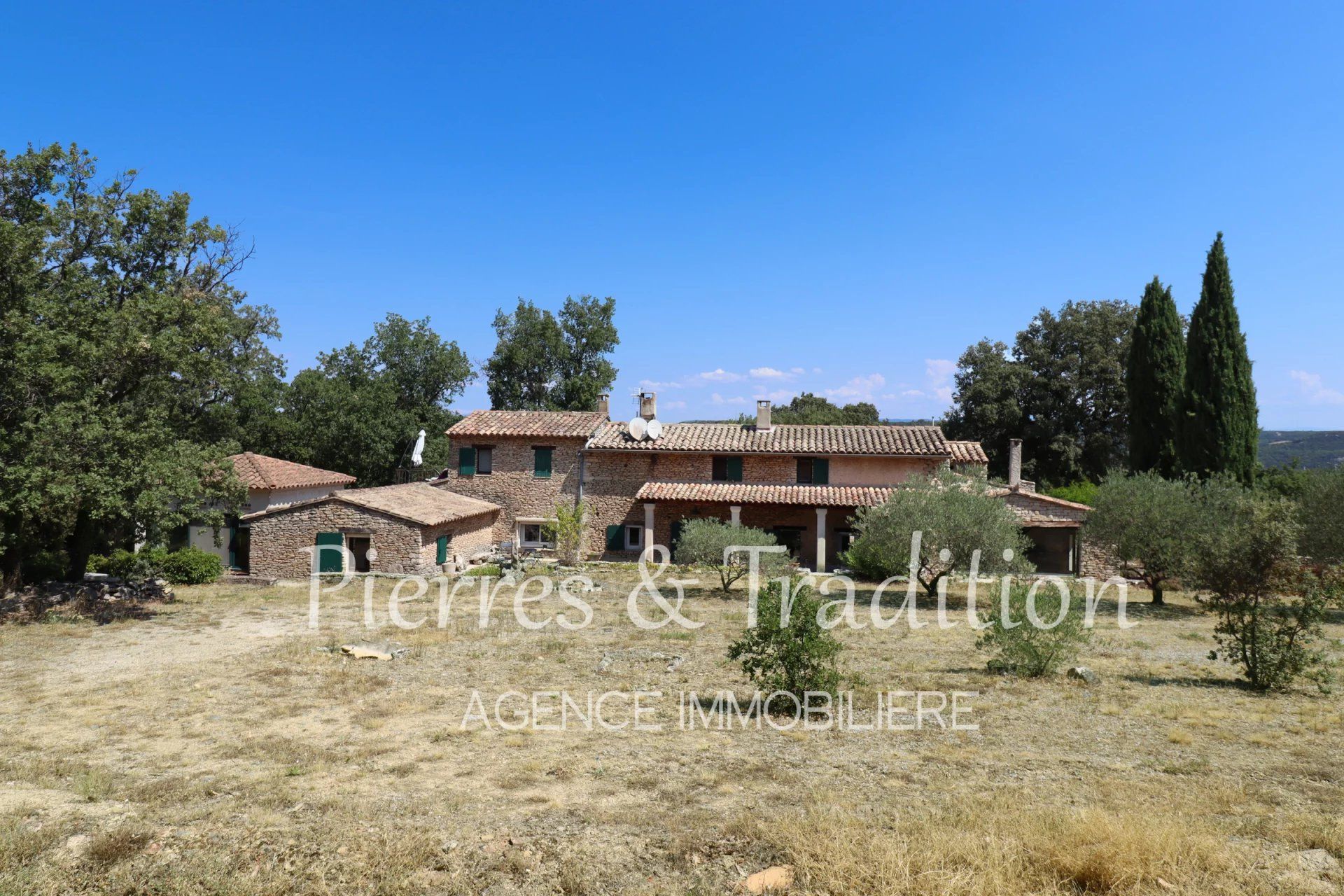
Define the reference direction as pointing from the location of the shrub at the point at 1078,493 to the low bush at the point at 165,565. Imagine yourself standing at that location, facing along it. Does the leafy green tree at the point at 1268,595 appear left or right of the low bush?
left

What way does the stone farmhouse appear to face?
toward the camera

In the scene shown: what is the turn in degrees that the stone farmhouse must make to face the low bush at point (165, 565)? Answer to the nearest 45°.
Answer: approximately 45° to its right

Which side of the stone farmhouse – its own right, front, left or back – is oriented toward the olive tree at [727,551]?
front

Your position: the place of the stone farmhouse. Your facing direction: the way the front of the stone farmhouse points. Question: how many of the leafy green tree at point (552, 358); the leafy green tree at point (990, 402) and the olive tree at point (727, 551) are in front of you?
1

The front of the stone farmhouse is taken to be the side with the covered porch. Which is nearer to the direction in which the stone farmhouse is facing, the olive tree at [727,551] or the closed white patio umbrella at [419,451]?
the olive tree

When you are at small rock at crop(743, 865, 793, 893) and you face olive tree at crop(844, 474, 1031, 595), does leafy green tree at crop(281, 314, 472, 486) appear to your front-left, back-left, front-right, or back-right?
front-left

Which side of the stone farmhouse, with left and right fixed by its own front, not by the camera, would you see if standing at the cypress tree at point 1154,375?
left

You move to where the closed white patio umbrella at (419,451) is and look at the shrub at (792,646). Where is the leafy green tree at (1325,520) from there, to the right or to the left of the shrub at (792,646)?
left

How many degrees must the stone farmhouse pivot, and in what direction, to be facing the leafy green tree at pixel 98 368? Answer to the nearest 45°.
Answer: approximately 45° to its right

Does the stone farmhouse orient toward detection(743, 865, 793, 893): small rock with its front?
yes

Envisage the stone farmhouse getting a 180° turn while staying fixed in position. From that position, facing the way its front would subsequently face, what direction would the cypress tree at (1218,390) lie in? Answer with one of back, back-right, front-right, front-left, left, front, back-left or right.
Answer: right

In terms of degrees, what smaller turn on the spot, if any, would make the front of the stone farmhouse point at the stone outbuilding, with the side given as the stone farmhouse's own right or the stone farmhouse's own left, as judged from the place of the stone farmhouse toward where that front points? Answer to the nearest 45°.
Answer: approximately 45° to the stone farmhouse's own right

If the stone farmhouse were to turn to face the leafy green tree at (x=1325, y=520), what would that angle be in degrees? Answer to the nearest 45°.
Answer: approximately 45° to its left

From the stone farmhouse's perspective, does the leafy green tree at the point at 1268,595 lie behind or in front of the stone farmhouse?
in front

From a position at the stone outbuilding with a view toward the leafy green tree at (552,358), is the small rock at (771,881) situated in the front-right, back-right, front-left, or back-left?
back-right
